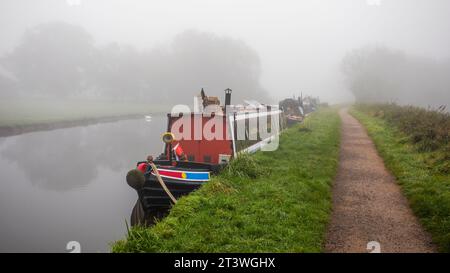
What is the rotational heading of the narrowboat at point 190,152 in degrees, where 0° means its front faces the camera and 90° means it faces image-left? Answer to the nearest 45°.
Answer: approximately 45°
